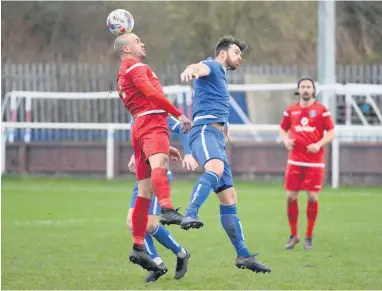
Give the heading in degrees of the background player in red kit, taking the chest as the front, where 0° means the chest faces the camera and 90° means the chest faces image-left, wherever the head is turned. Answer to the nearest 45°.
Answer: approximately 0°

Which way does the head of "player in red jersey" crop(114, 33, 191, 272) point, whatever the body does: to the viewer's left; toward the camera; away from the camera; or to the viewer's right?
to the viewer's right

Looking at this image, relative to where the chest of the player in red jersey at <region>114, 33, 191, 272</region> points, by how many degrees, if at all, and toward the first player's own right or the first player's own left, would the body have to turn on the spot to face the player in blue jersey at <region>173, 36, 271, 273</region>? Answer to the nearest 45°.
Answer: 0° — they already face them

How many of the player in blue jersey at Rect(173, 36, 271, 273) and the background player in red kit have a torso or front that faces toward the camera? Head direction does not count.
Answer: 1

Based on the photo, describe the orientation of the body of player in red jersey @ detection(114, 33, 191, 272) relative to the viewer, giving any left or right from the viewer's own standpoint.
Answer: facing to the right of the viewer

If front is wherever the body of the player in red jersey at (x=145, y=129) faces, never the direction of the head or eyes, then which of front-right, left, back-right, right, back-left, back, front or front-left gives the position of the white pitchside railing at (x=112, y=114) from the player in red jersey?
left

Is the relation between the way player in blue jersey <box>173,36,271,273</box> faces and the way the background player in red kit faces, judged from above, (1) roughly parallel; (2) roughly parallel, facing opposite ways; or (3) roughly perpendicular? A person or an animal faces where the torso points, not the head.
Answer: roughly perpendicular

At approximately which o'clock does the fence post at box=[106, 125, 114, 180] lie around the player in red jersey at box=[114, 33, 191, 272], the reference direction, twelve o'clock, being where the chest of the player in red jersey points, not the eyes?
The fence post is roughly at 9 o'clock from the player in red jersey.
